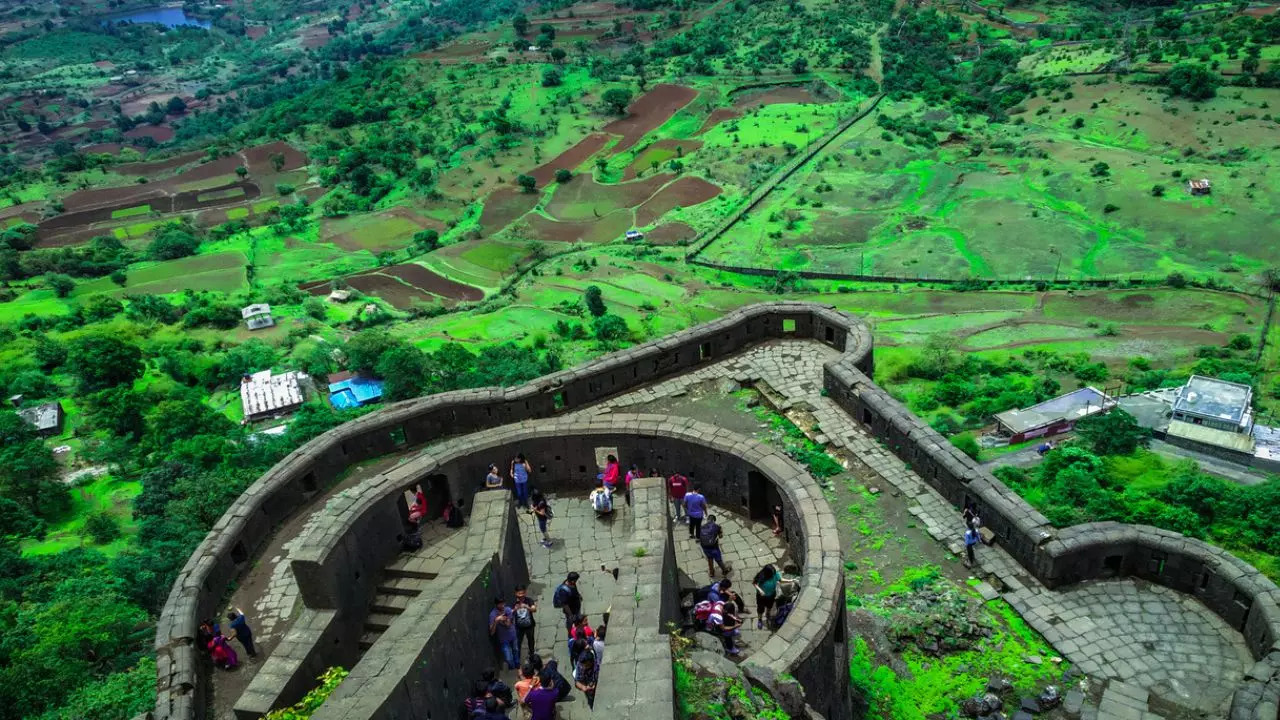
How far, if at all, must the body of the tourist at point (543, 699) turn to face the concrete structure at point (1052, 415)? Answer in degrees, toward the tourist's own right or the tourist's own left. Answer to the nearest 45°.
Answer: approximately 45° to the tourist's own right

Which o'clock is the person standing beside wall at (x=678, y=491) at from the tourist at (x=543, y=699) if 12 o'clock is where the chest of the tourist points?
The person standing beside wall is roughly at 1 o'clock from the tourist.

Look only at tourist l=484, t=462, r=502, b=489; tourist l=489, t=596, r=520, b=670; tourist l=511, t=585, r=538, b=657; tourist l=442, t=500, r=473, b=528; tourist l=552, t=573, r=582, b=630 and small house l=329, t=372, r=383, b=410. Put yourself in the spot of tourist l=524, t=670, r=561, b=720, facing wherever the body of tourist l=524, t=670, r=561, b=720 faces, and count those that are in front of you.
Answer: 6

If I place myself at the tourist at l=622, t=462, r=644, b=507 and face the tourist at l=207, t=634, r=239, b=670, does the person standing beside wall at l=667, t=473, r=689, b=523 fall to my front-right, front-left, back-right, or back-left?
back-left

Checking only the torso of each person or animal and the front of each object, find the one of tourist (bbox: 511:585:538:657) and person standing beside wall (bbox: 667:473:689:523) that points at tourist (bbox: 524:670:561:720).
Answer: tourist (bbox: 511:585:538:657)

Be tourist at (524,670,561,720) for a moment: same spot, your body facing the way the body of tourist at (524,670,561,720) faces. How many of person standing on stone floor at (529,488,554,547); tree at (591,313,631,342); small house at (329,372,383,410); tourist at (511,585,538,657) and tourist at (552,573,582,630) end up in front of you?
5

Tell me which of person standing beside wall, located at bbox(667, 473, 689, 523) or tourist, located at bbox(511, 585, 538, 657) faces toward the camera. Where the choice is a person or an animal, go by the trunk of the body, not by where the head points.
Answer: the tourist

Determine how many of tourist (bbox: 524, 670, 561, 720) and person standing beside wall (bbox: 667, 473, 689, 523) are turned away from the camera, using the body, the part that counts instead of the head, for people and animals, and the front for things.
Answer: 2

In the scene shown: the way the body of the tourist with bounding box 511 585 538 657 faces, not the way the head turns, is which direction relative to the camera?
toward the camera

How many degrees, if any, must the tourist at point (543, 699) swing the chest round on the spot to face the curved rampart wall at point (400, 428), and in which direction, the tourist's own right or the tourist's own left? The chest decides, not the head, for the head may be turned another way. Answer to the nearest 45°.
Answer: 0° — they already face it

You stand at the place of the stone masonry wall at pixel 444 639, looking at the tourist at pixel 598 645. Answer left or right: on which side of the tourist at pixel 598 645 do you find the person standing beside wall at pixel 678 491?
left

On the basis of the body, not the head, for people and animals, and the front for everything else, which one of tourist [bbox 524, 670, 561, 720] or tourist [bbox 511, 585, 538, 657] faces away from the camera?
tourist [bbox 524, 670, 561, 720]

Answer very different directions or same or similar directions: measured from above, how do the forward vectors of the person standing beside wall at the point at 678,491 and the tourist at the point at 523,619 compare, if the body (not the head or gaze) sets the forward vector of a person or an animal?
very different directions

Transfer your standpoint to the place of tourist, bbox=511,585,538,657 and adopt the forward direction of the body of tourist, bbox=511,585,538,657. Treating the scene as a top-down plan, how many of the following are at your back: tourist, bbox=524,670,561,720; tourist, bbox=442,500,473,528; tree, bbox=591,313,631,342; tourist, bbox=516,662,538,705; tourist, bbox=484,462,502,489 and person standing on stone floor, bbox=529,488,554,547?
4

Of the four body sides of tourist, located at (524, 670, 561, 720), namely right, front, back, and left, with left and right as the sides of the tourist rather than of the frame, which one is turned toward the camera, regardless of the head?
back
